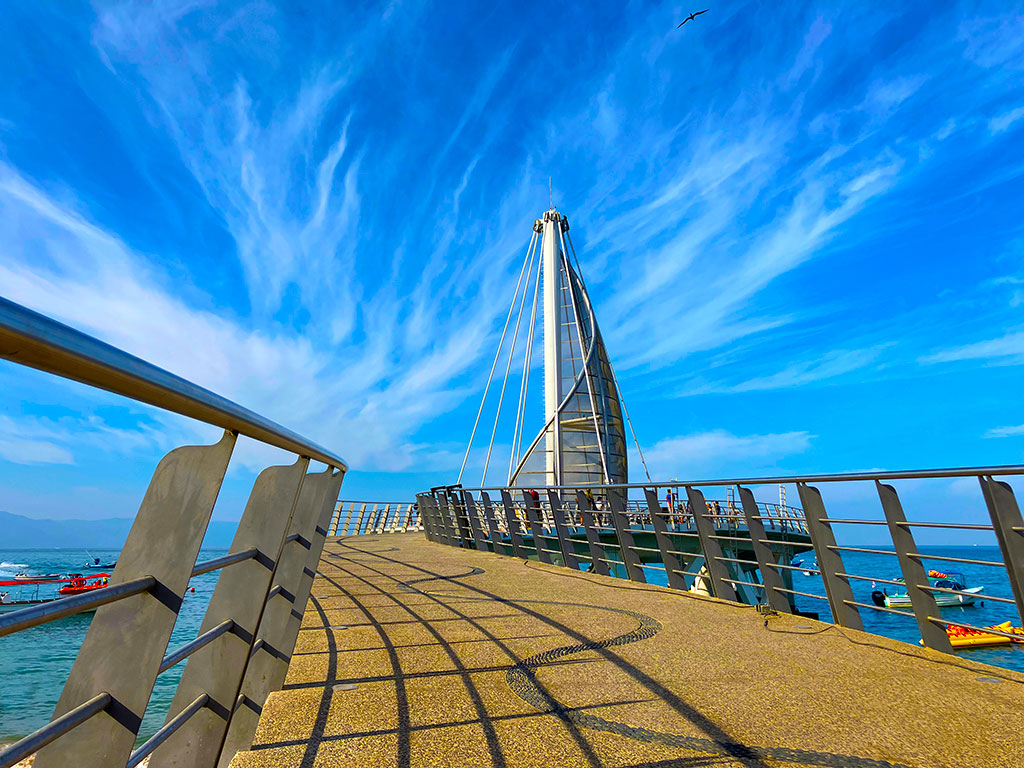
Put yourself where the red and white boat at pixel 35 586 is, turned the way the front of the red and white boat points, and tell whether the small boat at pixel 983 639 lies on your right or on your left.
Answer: on your right

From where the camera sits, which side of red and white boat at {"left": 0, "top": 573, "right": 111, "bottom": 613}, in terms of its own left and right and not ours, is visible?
right
